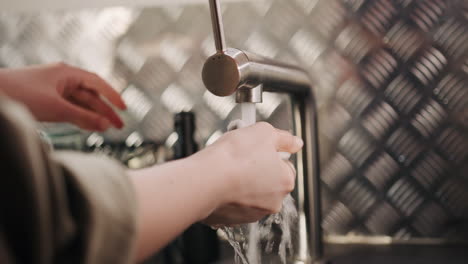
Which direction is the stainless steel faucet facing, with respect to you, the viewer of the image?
facing the viewer and to the left of the viewer
